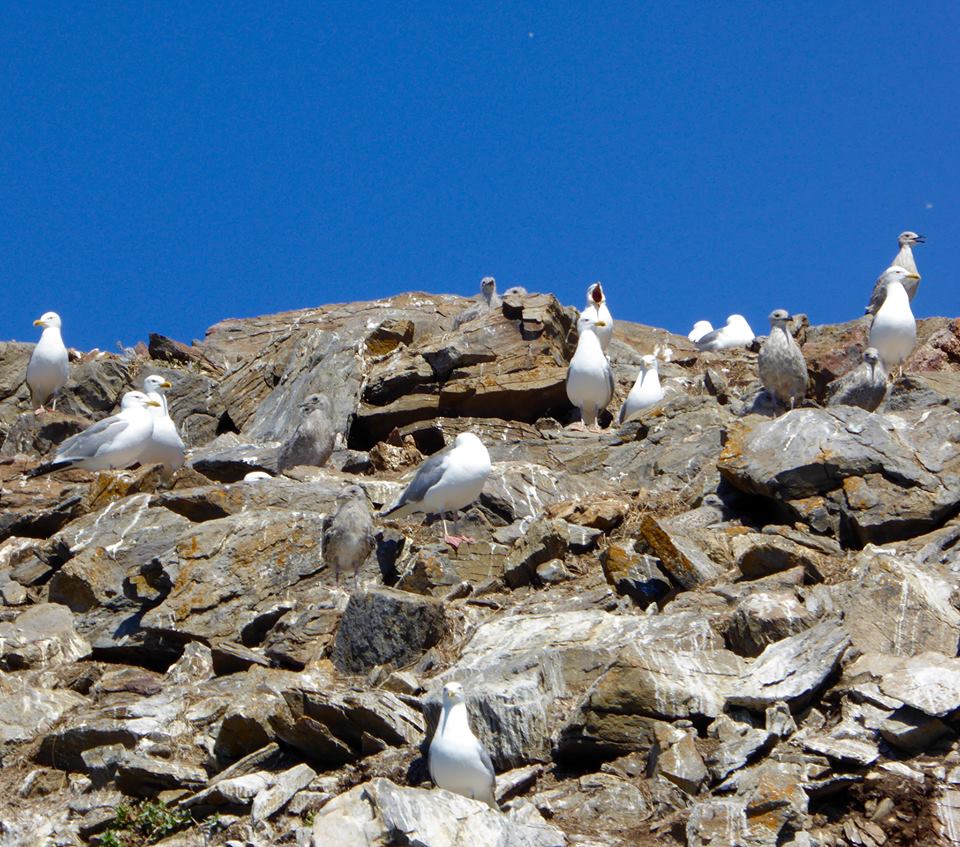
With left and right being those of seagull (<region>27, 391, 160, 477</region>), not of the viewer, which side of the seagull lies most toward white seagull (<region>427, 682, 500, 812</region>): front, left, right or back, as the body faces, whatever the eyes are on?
right

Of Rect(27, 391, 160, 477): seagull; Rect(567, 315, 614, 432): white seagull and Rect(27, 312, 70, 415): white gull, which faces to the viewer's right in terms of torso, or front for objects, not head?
the seagull

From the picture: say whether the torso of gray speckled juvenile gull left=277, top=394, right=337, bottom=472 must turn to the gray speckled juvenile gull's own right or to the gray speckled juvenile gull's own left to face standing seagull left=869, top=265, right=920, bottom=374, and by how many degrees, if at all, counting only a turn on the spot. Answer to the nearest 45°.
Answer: approximately 45° to the gray speckled juvenile gull's own left

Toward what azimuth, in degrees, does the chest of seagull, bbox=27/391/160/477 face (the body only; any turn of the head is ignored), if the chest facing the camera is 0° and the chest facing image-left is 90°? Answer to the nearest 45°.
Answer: approximately 270°

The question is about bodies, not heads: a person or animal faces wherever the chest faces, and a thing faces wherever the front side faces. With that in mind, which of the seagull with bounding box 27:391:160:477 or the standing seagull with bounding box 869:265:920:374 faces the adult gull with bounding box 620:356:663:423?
the seagull

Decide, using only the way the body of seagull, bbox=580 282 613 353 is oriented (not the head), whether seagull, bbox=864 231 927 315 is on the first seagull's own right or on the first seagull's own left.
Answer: on the first seagull's own left

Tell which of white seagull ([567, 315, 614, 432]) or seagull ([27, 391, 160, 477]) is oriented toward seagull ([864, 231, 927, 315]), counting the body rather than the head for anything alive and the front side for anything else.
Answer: seagull ([27, 391, 160, 477])

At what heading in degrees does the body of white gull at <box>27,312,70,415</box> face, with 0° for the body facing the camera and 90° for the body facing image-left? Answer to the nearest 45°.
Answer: approximately 0°

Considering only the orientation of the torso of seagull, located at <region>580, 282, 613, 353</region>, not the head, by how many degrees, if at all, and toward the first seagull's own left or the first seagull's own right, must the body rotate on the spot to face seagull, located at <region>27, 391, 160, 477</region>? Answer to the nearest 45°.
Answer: approximately 45° to the first seagull's own right

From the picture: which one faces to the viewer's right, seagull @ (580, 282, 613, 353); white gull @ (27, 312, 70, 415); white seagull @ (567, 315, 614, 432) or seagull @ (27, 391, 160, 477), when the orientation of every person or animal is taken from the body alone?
seagull @ (27, 391, 160, 477)

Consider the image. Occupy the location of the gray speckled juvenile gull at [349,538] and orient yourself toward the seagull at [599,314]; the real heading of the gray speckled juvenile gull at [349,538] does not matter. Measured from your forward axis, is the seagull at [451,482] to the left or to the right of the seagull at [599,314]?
right
